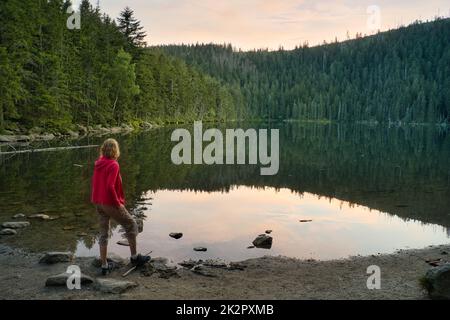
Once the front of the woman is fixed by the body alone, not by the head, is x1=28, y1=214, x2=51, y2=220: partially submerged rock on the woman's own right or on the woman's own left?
on the woman's own left

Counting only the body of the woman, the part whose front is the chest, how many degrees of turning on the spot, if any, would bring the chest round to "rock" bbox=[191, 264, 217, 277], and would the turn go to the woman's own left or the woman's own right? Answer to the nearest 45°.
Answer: approximately 45° to the woman's own right

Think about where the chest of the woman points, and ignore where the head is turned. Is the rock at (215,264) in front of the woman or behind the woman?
in front

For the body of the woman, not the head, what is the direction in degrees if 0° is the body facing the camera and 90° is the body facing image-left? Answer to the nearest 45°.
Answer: approximately 225°

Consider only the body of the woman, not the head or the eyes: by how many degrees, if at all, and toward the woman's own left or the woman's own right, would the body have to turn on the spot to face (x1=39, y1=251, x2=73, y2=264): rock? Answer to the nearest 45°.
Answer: approximately 90° to the woman's own left

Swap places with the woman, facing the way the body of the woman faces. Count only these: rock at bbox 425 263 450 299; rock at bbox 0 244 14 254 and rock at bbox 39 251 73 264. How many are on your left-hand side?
2

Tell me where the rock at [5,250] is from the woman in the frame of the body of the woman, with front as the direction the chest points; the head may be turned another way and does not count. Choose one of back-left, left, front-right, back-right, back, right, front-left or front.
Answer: left

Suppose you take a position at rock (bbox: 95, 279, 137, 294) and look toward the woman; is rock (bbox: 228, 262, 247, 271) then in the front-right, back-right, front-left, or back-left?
front-right

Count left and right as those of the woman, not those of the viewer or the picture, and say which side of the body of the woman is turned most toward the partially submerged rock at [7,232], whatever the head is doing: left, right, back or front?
left
